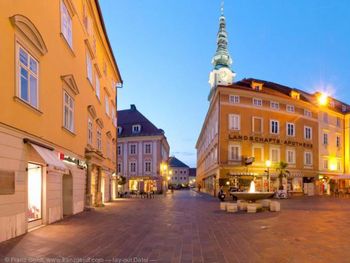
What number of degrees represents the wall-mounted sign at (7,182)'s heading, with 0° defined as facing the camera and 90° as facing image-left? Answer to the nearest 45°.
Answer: approximately 315°

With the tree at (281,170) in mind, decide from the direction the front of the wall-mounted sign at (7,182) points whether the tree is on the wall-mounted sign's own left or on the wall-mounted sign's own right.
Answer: on the wall-mounted sign's own left
